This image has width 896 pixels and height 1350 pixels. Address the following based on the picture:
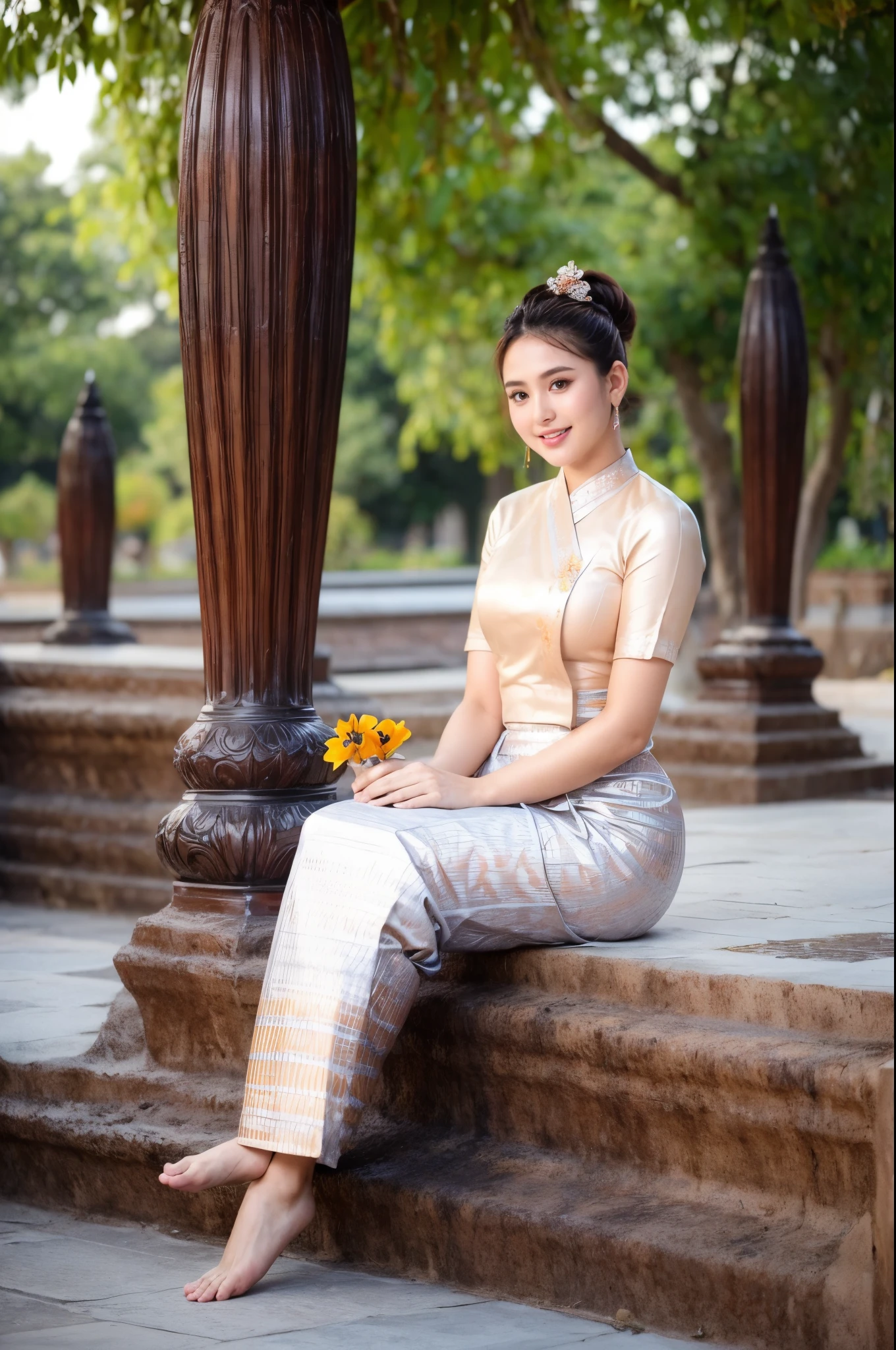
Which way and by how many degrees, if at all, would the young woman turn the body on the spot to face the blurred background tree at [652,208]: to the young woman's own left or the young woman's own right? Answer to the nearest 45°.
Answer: approximately 135° to the young woman's own right

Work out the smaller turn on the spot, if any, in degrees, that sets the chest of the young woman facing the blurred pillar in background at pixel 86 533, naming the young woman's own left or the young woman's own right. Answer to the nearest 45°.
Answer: approximately 135° to the young woman's own right

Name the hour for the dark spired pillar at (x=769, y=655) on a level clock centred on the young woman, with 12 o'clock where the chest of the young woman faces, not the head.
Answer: The dark spired pillar is roughly at 5 o'clock from the young woman.

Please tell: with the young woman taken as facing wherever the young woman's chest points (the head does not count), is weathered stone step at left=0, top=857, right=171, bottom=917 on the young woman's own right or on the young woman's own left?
on the young woman's own right

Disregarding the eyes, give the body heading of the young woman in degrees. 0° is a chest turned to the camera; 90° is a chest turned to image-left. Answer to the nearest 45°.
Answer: approximately 45°
